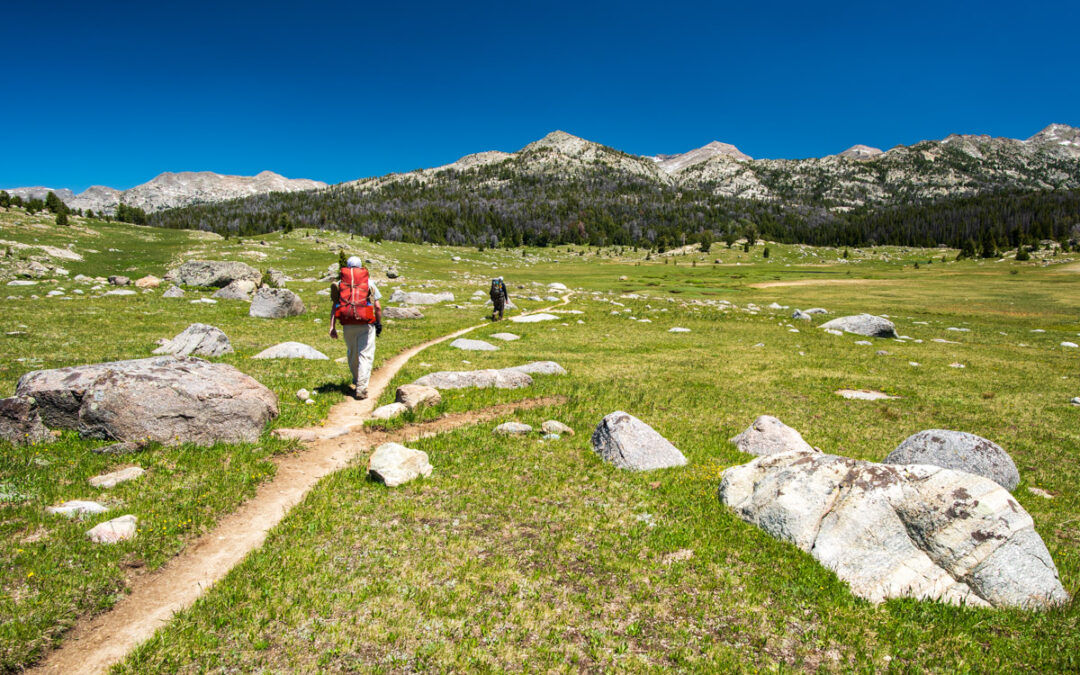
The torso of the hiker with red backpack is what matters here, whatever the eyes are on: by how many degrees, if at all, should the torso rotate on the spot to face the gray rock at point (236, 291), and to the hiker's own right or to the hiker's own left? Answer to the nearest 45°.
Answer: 0° — they already face it

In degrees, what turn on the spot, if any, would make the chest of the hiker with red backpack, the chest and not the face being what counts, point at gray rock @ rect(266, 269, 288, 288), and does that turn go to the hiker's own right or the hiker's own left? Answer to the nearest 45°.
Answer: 0° — they already face it

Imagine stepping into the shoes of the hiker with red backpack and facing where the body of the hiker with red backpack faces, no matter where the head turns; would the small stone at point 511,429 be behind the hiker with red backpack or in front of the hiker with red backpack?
behind

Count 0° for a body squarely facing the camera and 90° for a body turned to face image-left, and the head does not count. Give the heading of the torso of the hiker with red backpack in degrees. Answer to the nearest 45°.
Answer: approximately 180°

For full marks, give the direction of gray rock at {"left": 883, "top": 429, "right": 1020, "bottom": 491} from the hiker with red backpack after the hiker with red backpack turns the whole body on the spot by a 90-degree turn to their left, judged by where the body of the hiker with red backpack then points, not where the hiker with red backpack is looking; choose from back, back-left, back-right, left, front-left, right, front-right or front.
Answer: back-left

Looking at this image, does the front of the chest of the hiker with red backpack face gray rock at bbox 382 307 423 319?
yes

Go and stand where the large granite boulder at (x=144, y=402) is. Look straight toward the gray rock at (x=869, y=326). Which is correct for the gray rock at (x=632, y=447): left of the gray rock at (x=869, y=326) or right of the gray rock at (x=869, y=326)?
right

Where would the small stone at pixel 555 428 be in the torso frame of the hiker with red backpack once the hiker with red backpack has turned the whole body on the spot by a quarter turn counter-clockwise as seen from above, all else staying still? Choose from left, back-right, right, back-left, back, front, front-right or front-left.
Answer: back-left

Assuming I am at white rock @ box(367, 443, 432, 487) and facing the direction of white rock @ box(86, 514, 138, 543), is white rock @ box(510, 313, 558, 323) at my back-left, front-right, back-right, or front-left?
back-right

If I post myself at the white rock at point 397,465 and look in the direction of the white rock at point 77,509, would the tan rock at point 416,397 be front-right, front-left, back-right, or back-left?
back-right

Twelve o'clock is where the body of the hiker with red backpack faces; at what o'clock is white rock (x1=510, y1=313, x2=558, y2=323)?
The white rock is roughly at 1 o'clock from the hiker with red backpack.
